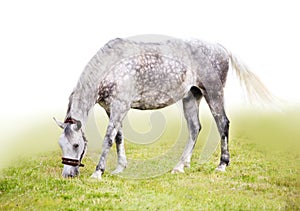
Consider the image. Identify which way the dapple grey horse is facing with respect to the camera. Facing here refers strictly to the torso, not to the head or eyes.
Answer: to the viewer's left
